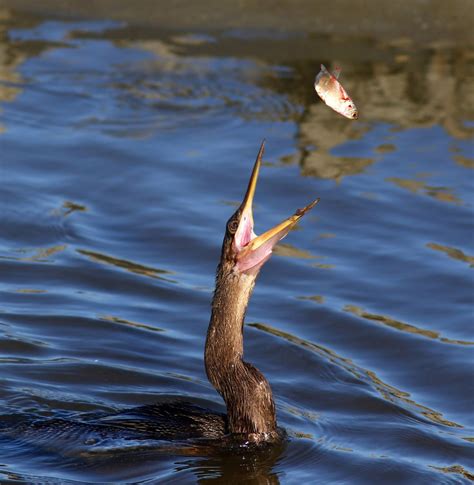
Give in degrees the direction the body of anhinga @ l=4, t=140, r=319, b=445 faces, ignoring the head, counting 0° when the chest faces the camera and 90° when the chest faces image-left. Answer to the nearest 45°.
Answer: approximately 270°
